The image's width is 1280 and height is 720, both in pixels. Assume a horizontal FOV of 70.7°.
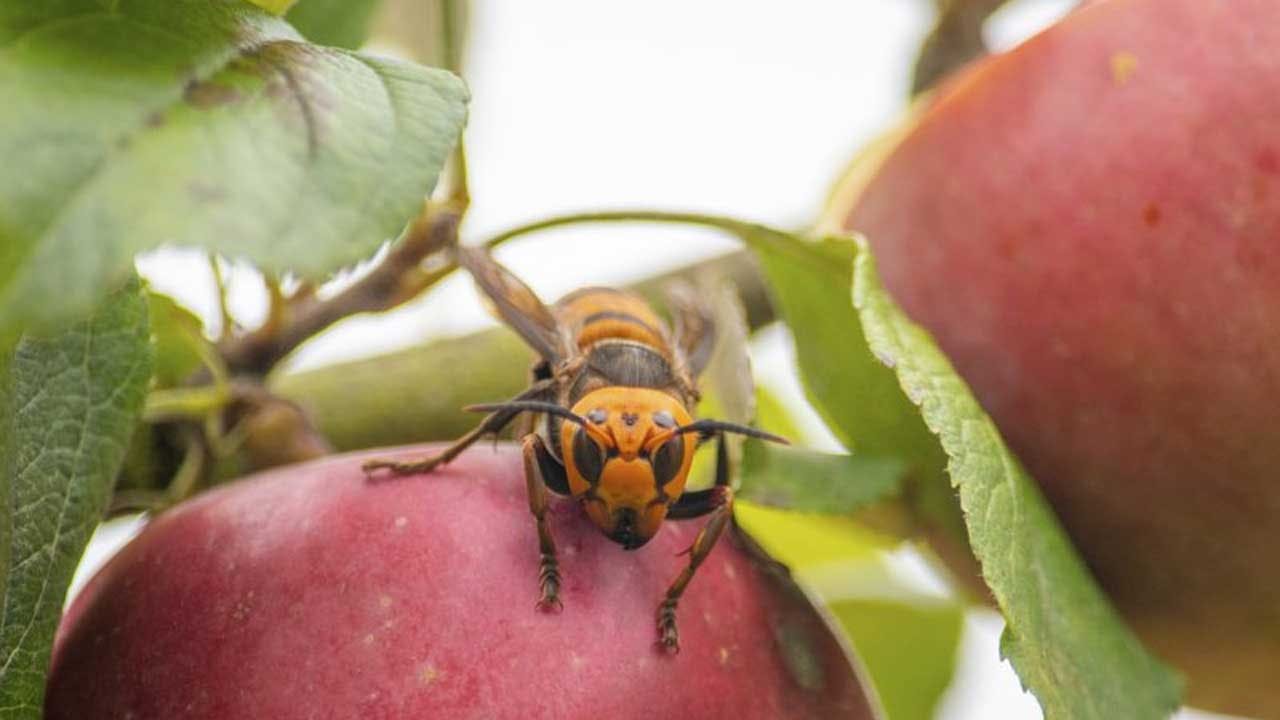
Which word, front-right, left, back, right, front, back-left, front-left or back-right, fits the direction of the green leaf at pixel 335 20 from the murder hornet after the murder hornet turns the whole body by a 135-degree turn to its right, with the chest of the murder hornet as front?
front

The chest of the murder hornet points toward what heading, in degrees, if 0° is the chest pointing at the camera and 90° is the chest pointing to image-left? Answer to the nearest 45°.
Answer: approximately 0°

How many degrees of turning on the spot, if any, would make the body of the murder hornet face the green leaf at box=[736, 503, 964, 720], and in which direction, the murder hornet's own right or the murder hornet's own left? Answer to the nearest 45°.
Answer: approximately 135° to the murder hornet's own left
